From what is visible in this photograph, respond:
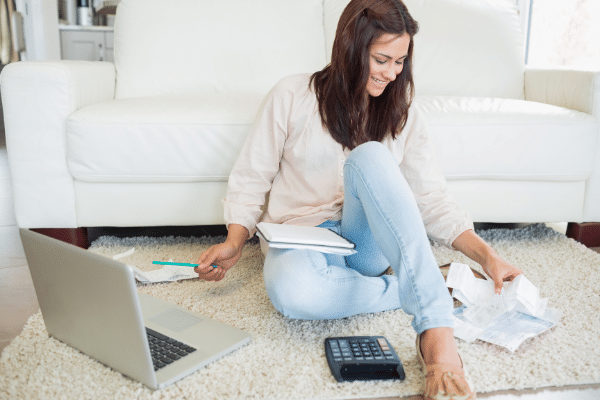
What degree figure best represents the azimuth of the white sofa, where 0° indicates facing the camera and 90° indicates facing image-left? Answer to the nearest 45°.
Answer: approximately 0°

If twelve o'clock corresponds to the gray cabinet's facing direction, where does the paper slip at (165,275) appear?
The paper slip is roughly at 12 o'clock from the gray cabinet.

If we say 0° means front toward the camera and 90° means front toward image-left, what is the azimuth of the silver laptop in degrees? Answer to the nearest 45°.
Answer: approximately 225°

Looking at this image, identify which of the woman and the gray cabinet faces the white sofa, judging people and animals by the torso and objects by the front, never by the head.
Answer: the gray cabinet

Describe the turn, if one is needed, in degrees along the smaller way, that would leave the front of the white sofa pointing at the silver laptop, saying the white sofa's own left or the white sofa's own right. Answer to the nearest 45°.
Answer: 0° — it already faces it
